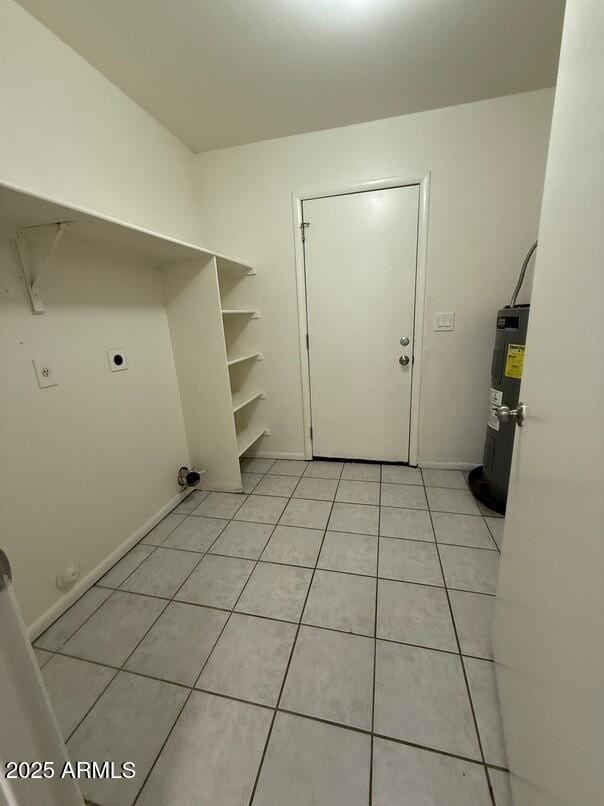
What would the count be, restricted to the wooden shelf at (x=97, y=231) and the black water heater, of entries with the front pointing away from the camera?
0

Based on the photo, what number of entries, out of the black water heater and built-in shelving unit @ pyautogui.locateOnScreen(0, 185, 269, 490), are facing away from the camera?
0

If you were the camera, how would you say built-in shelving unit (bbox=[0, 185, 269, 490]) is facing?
facing the viewer and to the right of the viewer

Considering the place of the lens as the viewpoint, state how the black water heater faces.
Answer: facing the viewer and to the left of the viewer

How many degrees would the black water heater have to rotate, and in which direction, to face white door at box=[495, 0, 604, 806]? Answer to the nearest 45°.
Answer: approximately 45° to its left

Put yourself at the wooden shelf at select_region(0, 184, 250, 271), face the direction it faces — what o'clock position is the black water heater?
The black water heater is roughly at 11 o'clock from the wooden shelf.

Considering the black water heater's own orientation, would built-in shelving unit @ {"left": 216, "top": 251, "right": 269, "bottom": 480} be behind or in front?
in front

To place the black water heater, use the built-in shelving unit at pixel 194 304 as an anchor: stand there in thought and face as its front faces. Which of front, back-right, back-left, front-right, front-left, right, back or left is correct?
front

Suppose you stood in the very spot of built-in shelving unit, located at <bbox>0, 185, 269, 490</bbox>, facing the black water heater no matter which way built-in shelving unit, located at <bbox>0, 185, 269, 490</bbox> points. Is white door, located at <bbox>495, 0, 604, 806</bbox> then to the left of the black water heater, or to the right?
right

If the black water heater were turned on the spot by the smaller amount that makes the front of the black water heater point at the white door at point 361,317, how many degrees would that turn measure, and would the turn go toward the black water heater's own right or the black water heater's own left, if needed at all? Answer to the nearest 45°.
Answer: approximately 45° to the black water heater's own right

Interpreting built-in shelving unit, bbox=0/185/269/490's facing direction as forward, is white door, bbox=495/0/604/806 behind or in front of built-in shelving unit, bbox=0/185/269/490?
in front

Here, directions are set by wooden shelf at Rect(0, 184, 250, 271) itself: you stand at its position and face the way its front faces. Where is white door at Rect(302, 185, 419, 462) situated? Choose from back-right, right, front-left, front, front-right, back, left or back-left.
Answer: front-left

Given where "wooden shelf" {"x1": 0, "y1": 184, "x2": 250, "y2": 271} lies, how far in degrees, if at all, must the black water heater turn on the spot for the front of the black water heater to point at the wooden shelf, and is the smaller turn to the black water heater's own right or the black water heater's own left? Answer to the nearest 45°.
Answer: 0° — it already faces it
